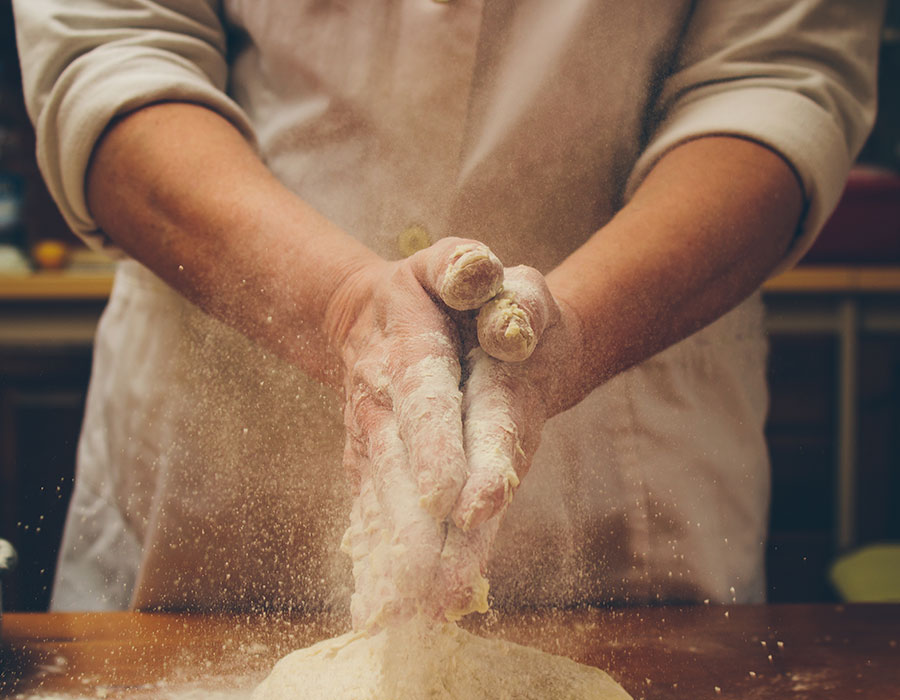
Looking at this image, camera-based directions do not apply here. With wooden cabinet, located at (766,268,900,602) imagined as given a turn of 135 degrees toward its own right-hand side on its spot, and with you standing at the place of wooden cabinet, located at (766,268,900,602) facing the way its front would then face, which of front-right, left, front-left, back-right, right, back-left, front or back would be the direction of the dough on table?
back-left

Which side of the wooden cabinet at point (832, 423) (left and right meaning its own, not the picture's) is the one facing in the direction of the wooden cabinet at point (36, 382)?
right

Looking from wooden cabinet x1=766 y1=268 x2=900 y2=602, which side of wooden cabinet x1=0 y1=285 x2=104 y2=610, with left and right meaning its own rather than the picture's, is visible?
left

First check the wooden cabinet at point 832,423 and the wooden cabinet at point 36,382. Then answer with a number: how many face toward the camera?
2

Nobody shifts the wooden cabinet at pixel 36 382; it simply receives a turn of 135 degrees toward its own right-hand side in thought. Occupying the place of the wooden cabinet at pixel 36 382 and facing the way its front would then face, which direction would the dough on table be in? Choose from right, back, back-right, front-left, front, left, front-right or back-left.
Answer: back-left

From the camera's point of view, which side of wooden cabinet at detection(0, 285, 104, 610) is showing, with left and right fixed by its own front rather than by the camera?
front
